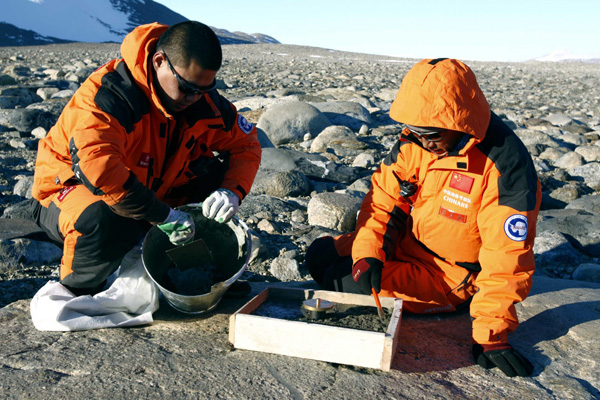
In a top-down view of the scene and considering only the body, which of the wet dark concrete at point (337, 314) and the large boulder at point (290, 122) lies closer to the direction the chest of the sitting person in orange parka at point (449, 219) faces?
the wet dark concrete

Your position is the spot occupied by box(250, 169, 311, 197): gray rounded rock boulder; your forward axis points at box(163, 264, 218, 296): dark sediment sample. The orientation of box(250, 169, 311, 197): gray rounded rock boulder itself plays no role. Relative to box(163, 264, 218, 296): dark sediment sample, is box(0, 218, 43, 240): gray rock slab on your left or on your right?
right

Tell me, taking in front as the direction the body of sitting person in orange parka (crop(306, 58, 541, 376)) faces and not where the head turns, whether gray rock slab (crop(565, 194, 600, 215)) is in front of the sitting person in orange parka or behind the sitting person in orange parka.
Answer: behind

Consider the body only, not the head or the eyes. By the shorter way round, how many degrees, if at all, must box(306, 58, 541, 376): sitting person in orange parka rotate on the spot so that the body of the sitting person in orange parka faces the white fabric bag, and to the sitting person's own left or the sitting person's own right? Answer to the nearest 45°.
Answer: approximately 45° to the sitting person's own right

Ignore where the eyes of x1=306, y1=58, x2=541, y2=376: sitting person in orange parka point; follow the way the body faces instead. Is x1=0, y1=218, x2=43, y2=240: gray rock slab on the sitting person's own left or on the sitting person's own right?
on the sitting person's own right

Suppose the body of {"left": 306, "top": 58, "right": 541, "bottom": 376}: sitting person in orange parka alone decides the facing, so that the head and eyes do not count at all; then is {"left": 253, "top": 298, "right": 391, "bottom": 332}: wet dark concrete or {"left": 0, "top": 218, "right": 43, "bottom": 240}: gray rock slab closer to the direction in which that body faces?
the wet dark concrete

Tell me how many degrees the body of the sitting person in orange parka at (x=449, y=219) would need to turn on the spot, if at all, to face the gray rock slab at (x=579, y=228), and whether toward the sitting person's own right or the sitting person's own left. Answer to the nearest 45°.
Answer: approximately 180°

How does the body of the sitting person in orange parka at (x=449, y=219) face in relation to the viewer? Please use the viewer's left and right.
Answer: facing the viewer and to the left of the viewer

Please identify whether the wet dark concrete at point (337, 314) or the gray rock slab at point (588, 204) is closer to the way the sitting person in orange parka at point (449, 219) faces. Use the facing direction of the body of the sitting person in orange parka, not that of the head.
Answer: the wet dark concrete

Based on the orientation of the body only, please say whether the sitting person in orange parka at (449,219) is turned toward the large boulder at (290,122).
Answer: no

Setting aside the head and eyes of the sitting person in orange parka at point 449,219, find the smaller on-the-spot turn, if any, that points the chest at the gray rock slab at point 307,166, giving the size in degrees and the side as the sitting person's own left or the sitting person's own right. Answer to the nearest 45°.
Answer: approximately 90° to the sitting person's own right

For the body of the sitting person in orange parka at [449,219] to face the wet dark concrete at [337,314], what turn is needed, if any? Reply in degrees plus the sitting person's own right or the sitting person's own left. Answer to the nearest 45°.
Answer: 0° — they already face it

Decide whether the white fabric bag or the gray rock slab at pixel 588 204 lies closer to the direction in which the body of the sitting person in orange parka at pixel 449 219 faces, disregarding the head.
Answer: the white fabric bag

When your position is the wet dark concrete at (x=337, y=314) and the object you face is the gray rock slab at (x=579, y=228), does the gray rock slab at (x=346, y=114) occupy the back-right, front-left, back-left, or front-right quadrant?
front-left

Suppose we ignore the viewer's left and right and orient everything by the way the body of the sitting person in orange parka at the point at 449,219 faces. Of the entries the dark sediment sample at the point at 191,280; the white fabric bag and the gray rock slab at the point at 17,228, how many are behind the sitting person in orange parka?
0

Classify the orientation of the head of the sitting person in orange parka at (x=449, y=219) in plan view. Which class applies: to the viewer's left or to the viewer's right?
to the viewer's left

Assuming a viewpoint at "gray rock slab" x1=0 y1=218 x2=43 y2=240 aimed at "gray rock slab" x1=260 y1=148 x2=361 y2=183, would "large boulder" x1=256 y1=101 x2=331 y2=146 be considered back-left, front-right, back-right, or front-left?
front-left
